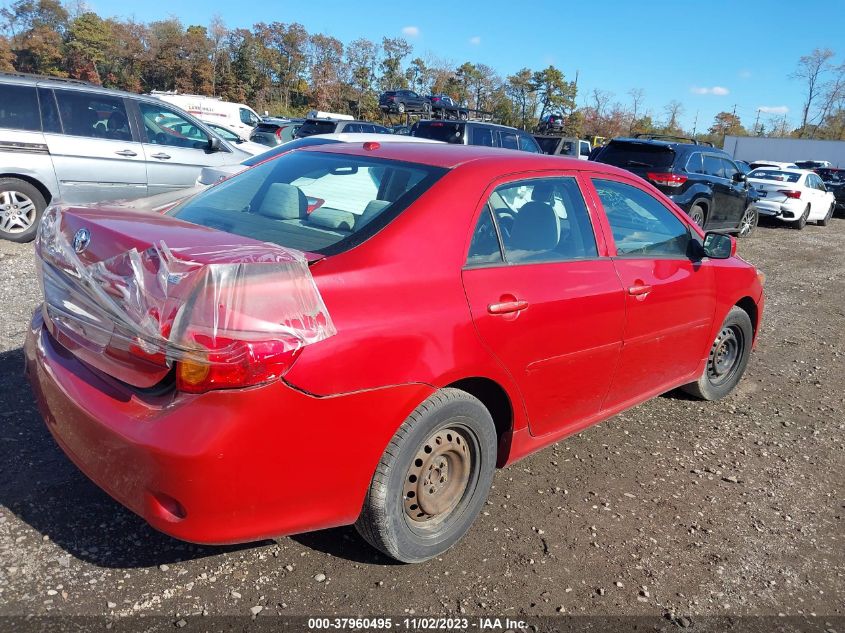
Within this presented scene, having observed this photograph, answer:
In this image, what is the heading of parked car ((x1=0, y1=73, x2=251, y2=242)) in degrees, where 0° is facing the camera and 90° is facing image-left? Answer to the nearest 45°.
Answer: approximately 270°

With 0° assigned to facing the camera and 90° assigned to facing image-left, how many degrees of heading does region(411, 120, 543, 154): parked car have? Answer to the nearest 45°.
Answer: approximately 225°

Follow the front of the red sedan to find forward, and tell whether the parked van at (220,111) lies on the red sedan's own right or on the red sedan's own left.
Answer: on the red sedan's own left

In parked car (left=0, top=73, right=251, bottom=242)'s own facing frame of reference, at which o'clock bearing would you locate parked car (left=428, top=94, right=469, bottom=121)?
parked car (left=428, top=94, right=469, bottom=121) is roughly at 10 o'clock from parked car (left=0, top=73, right=251, bottom=242).

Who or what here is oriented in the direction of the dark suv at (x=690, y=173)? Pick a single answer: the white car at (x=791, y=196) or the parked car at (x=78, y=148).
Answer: the parked car

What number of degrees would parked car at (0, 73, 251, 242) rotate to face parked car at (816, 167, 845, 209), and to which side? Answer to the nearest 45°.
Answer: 0° — it already faces it

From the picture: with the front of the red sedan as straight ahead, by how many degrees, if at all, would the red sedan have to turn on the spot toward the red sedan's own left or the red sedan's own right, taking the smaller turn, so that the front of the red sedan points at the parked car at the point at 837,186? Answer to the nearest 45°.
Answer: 0° — it already faces it

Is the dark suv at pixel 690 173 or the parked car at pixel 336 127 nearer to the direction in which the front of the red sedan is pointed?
the dark suv
